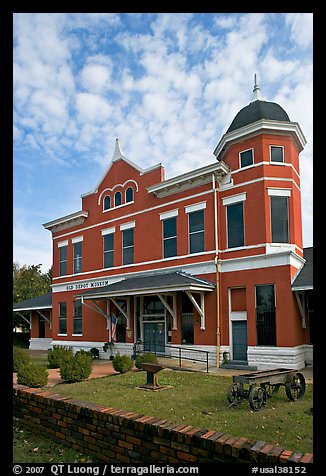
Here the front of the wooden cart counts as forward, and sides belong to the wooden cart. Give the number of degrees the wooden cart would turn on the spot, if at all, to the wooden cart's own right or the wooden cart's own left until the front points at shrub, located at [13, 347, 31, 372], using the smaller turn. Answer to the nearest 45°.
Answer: approximately 90° to the wooden cart's own right

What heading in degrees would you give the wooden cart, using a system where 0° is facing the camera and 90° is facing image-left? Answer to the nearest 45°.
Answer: approximately 45°

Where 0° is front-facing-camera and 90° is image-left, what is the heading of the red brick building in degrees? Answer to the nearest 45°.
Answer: approximately 45°

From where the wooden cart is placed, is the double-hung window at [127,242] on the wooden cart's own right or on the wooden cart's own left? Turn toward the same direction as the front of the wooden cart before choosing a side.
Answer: on the wooden cart's own right

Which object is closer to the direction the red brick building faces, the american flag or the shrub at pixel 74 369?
the shrub

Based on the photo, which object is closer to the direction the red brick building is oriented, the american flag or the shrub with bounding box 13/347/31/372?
the shrub
